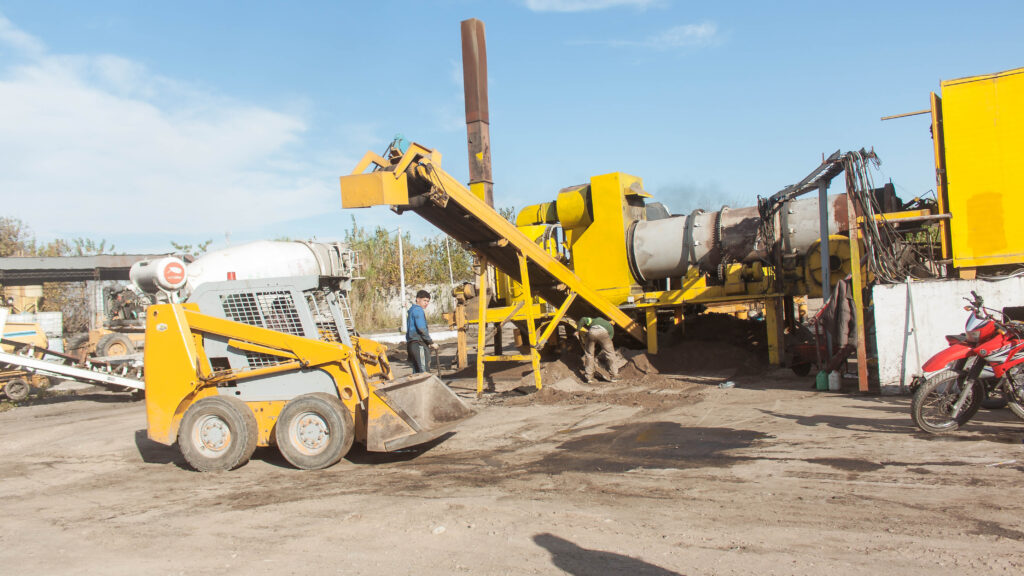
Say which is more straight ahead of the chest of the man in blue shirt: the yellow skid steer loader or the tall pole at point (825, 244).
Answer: the tall pole

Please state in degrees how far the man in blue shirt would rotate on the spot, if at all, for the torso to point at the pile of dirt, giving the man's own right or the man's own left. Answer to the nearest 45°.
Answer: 0° — they already face it

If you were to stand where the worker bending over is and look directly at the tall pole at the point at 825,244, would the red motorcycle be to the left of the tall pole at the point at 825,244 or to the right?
right

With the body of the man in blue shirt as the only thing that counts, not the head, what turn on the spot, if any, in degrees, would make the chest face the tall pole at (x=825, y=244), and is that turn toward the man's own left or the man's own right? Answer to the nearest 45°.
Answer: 0° — they already face it

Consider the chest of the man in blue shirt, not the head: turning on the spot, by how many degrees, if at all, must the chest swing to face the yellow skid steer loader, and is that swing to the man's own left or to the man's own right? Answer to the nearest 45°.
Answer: approximately 90° to the man's own right

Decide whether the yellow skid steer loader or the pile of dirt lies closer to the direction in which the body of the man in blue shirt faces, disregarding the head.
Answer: the pile of dirt

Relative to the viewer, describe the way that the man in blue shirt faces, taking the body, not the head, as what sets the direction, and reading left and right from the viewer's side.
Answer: facing to the right of the viewer
